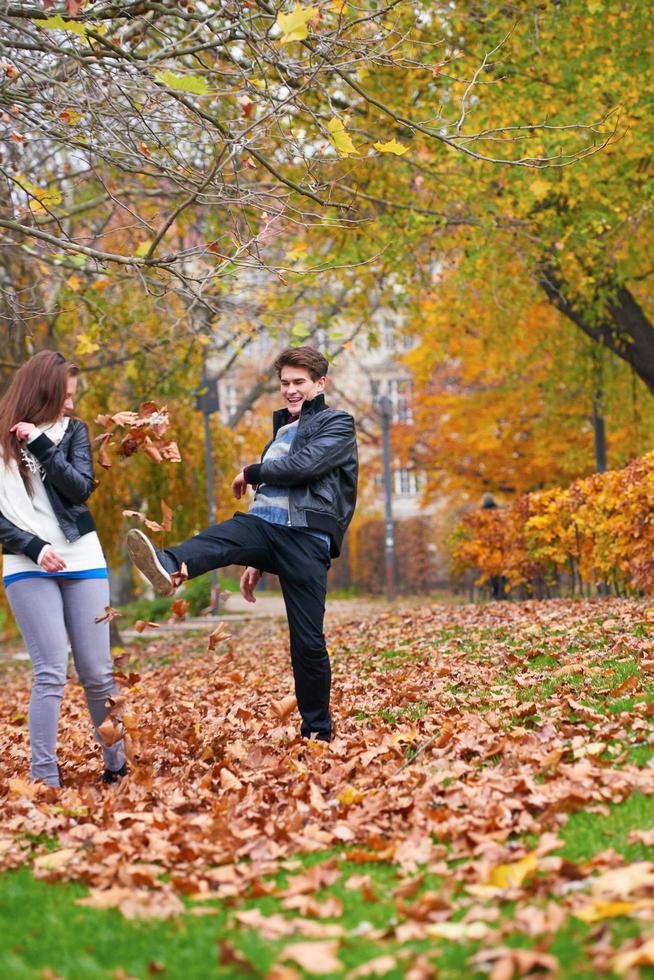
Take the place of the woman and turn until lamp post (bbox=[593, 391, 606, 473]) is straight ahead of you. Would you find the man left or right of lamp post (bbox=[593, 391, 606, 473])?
right

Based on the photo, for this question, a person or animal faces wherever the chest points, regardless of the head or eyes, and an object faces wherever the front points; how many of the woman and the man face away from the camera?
0

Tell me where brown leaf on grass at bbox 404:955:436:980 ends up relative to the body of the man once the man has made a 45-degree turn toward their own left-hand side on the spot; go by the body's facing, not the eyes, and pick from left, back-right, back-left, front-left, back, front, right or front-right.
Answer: front

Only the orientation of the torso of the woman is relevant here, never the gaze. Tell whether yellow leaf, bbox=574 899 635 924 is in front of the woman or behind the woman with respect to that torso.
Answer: in front

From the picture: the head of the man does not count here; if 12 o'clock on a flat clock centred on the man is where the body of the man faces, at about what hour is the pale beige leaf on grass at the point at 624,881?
The pale beige leaf on grass is roughly at 10 o'clock from the man.

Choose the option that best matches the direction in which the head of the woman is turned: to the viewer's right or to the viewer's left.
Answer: to the viewer's right

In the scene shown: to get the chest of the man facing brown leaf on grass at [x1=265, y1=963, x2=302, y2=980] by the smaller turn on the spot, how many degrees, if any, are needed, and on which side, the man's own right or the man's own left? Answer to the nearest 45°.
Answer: approximately 45° to the man's own left

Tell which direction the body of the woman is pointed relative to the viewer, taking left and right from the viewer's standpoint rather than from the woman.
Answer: facing the viewer

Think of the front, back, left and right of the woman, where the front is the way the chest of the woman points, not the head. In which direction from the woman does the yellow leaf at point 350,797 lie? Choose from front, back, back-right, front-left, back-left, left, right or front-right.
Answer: front-left

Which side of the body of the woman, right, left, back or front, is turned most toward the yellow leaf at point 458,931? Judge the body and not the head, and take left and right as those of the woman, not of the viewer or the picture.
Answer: front
